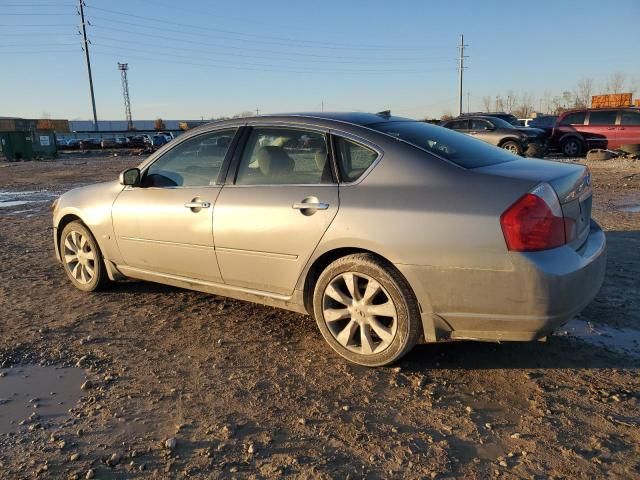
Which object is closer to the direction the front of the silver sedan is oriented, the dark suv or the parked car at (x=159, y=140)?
the parked car

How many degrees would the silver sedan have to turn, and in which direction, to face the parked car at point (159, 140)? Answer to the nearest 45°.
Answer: approximately 45° to its right

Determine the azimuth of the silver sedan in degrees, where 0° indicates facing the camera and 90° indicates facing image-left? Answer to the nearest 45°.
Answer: approximately 135°

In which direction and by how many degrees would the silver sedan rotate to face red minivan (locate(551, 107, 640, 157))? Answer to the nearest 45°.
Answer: approximately 90° to its right
